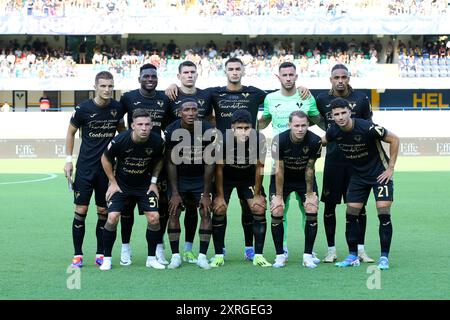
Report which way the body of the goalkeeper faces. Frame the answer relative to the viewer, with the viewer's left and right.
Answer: facing the viewer

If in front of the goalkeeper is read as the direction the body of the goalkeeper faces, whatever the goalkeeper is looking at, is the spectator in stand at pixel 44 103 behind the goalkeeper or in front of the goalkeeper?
behind

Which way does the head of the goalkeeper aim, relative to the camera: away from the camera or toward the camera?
toward the camera
